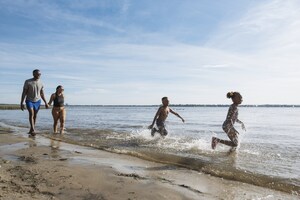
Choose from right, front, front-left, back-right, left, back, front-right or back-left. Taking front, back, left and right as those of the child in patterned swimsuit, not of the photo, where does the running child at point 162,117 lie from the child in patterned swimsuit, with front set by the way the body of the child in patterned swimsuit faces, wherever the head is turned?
back-left

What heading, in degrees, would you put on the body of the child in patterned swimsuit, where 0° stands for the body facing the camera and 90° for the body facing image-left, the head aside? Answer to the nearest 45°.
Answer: approximately 270°

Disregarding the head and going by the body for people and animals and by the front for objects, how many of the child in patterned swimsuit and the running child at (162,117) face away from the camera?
0

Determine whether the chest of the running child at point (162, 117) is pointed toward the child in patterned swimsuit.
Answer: yes

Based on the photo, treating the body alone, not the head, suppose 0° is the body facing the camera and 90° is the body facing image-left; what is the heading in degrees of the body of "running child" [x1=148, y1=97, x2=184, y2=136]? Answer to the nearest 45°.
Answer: approximately 315°
